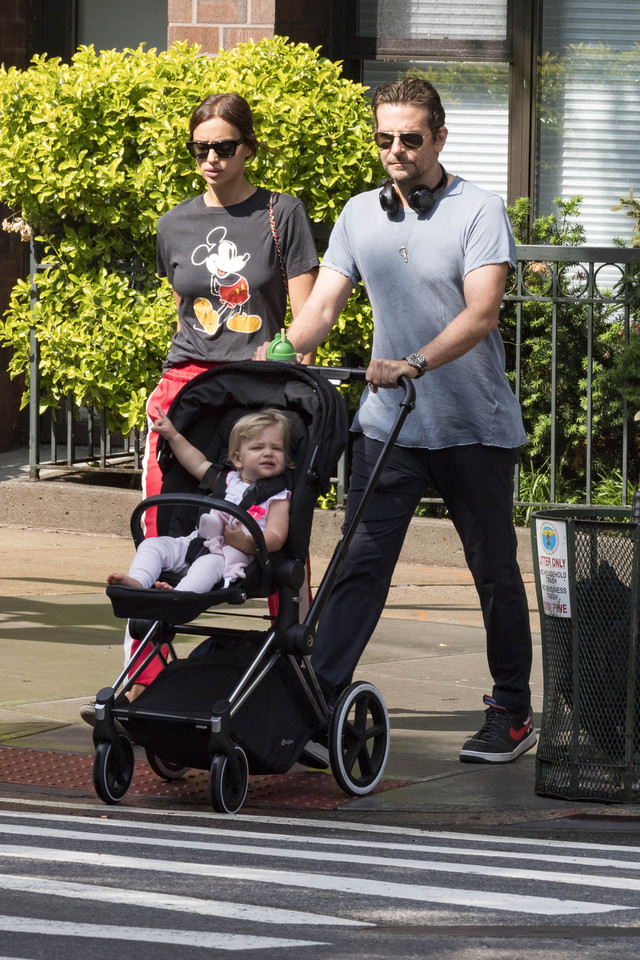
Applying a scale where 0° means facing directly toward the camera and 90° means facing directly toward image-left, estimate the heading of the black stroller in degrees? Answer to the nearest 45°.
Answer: approximately 45°

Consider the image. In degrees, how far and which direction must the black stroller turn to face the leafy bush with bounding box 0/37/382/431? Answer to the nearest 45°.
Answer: approximately 135° to its right

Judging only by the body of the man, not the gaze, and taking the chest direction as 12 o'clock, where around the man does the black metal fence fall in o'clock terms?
The black metal fence is roughly at 5 o'clock from the man.

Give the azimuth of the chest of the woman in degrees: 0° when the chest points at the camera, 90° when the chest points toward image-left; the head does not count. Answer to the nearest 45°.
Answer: approximately 45°

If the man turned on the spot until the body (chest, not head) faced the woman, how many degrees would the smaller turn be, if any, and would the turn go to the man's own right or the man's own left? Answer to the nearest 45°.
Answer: approximately 90° to the man's own right

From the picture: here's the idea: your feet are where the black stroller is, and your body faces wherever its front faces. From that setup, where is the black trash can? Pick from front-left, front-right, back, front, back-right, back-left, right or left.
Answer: back-left

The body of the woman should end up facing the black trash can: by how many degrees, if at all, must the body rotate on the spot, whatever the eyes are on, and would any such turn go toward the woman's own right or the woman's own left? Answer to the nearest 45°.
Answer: approximately 90° to the woman's own left
